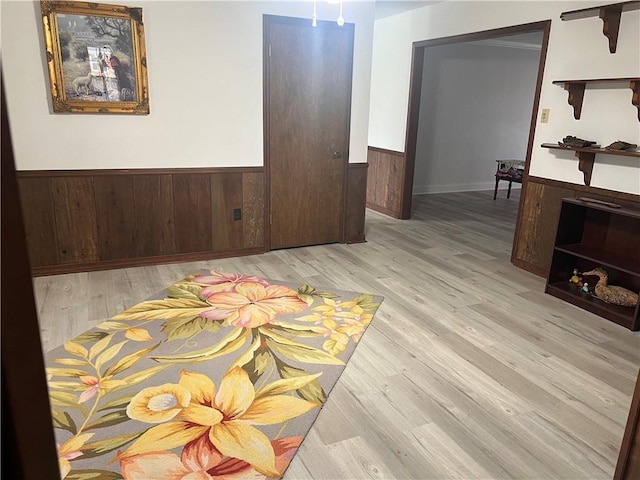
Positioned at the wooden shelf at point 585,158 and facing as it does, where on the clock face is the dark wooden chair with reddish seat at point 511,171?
The dark wooden chair with reddish seat is roughly at 4 o'clock from the wooden shelf.

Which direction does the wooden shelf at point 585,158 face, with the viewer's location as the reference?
facing the viewer and to the left of the viewer

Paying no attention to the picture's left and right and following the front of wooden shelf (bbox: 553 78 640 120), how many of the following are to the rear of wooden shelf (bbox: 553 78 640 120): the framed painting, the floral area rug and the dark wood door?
0

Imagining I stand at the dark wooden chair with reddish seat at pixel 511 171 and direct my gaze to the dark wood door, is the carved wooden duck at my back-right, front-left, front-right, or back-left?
front-left

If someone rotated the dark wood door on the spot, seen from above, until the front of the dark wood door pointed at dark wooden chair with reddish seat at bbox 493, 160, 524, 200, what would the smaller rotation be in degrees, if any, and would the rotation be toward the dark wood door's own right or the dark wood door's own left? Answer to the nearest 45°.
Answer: approximately 135° to the dark wood door's own left

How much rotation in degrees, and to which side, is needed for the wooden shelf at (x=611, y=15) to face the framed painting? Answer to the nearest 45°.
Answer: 0° — it already faces it

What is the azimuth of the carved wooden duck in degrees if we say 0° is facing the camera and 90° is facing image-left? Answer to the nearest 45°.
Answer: approximately 90°

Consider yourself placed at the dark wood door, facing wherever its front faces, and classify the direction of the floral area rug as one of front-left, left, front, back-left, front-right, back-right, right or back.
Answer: front

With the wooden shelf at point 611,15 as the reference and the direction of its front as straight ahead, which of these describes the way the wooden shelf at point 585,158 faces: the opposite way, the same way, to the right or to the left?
the same way

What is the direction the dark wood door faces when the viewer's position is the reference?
facing the viewer

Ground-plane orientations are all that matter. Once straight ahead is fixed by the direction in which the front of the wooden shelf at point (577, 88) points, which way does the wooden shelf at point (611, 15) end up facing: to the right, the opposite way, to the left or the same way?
the same way

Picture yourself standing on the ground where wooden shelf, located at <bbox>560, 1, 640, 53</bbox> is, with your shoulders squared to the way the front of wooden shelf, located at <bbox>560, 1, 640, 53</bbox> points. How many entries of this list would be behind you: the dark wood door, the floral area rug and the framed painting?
0

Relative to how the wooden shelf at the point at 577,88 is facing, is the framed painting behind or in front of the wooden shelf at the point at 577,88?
in front

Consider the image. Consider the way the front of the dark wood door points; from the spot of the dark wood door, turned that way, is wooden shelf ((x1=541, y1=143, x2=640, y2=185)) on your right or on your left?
on your left

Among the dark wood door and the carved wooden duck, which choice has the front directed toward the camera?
the dark wood door
